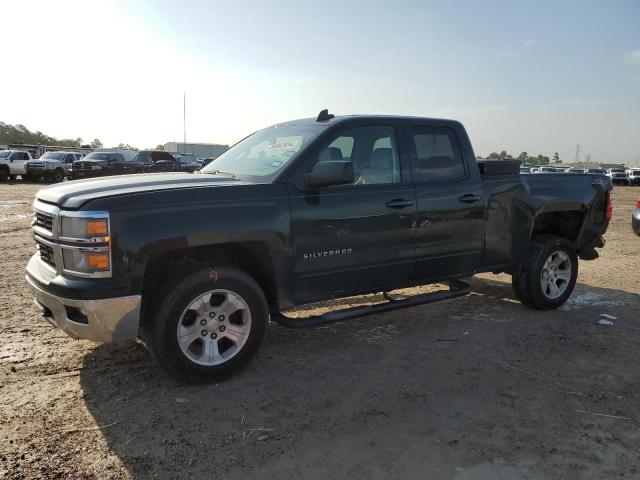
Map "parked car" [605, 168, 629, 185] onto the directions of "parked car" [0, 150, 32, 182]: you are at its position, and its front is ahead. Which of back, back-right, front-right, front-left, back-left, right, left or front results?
back-left

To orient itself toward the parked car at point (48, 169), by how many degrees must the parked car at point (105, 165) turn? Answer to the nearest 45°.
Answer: approximately 90° to its right

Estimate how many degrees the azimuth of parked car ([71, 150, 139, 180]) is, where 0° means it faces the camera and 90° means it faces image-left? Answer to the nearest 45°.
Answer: approximately 45°

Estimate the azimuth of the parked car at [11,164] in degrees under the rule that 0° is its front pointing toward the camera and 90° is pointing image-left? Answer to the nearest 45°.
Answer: approximately 45°

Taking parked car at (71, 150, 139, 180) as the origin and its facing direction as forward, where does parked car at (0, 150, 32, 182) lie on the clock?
parked car at (0, 150, 32, 182) is roughly at 3 o'clock from parked car at (71, 150, 139, 180).

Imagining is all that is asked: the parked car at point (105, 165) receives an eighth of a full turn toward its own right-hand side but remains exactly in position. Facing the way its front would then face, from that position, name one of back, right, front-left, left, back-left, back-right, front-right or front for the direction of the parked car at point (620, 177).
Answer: back

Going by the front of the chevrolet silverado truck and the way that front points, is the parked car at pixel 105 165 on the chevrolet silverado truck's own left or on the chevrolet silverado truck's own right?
on the chevrolet silverado truck's own right

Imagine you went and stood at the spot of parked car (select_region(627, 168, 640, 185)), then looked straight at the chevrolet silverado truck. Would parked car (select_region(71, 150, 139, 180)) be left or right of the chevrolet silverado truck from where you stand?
right

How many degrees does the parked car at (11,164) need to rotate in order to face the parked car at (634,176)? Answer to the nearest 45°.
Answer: approximately 135° to its left

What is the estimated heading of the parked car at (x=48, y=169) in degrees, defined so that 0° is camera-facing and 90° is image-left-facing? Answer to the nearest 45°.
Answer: approximately 45°
